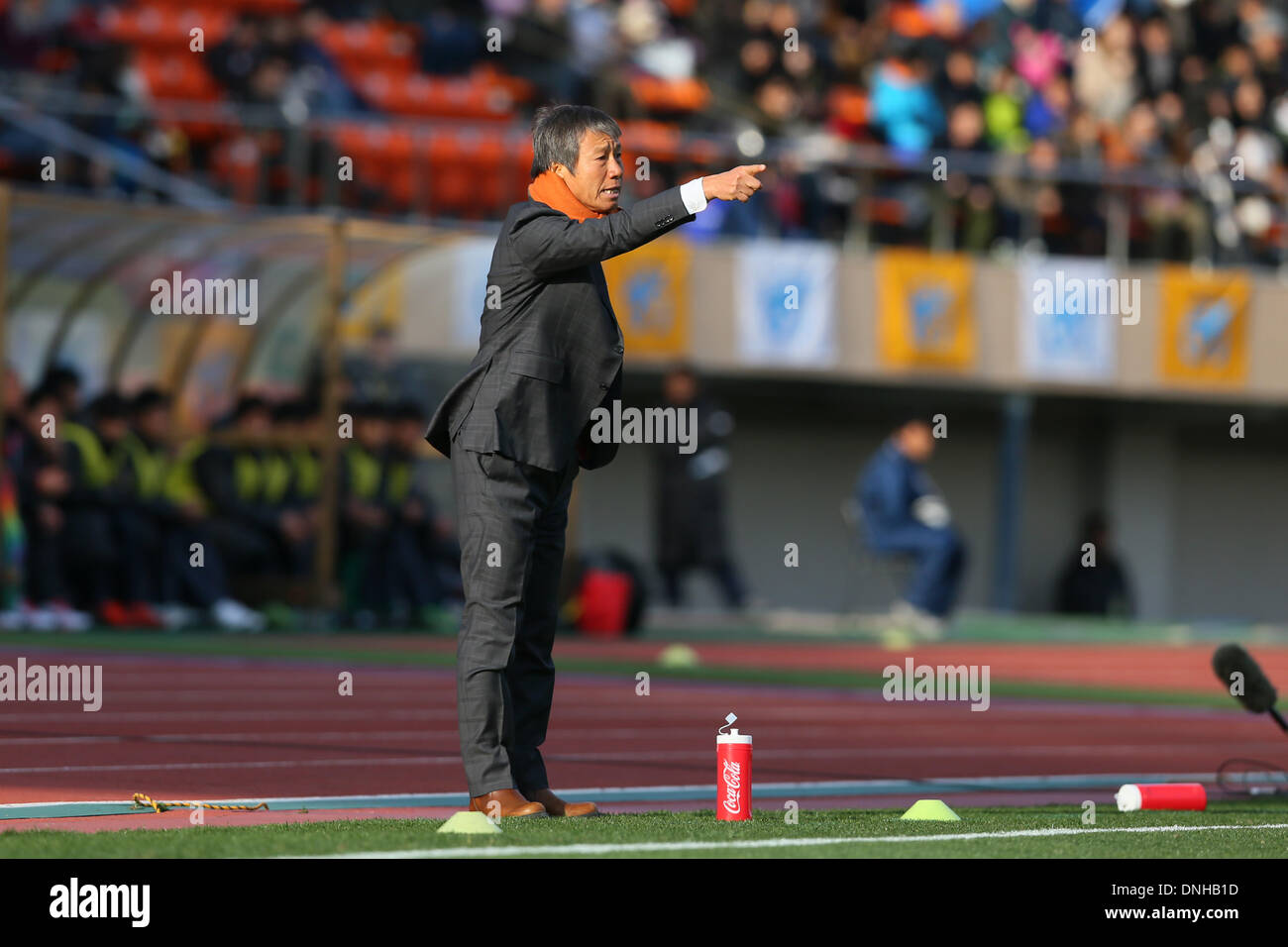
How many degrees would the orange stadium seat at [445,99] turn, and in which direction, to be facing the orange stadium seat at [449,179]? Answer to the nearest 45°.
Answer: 0° — it already faces it

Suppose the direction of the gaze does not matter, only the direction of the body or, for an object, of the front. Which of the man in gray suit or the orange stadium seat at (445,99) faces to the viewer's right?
the man in gray suit

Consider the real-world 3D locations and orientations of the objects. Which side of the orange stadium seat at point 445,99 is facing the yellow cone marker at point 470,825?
front

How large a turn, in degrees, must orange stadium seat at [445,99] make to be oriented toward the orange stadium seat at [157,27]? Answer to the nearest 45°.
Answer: approximately 90° to its right

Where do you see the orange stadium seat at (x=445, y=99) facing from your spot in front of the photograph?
facing the viewer

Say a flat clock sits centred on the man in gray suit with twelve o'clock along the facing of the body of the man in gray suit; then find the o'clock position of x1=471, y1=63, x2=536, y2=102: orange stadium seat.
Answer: The orange stadium seat is roughly at 9 o'clock from the man in gray suit.

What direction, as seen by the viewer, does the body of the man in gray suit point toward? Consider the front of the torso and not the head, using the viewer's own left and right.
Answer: facing to the right of the viewer

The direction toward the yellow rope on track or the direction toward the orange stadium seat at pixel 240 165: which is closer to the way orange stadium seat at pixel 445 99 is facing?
the yellow rope on track

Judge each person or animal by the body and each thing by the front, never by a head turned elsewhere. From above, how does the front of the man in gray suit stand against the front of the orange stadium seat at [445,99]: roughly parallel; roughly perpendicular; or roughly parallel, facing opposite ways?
roughly perpendicular
